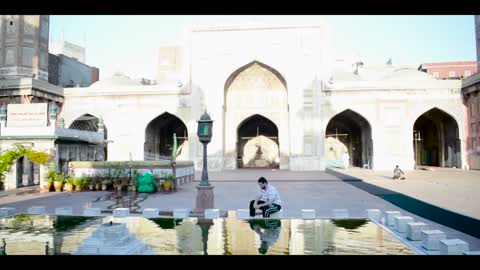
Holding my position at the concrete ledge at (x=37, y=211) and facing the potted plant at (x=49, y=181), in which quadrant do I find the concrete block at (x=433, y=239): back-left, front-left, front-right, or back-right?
back-right

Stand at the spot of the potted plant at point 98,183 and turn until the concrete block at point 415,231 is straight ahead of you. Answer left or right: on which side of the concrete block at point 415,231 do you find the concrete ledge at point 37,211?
right

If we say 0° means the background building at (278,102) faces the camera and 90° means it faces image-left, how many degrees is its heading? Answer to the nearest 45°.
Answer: approximately 0°

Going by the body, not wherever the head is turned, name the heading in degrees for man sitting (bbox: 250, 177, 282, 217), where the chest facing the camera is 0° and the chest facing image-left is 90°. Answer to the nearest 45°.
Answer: approximately 45°

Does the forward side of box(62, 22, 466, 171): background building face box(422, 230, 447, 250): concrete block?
yes

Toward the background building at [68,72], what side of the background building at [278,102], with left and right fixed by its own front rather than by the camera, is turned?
right

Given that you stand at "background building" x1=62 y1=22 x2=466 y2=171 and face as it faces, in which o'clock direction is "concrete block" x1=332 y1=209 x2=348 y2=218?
The concrete block is roughly at 12 o'clock from the background building.

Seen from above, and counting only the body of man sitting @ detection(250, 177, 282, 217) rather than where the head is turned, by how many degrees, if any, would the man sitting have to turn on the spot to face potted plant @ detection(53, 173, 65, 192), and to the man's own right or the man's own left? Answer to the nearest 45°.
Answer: approximately 90° to the man's own right

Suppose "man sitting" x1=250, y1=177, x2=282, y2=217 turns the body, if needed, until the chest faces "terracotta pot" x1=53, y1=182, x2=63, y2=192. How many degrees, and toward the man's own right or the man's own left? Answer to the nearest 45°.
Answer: approximately 90° to the man's own right

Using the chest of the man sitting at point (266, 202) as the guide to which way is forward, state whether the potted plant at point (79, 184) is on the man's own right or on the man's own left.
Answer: on the man's own right

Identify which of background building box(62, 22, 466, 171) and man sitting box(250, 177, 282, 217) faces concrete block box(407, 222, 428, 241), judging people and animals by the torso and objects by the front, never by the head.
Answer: the background building

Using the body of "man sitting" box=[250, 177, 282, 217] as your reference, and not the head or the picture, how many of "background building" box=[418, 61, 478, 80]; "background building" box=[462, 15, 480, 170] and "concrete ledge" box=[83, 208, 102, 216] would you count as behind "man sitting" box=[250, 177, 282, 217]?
2
